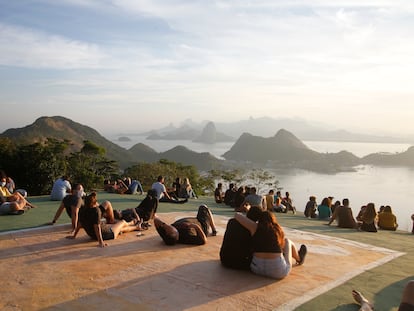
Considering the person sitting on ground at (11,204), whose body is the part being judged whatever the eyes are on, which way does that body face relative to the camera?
to the viewer's right

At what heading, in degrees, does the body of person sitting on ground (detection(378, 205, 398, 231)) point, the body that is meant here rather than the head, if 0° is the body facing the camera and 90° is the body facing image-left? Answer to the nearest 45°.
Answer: approximately 180°

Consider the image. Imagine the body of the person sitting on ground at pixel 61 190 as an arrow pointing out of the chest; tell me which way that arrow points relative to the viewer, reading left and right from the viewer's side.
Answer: facing away from the viewer and to the right of the viewer

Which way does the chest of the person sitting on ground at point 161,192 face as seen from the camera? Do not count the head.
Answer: to the viewer's right

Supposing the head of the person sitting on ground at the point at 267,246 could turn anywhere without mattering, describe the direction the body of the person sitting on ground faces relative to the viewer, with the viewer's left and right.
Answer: facing away from the viewer and to the right of the viewer

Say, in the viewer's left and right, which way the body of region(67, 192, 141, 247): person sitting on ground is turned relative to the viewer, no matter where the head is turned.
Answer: facing away from the viewer and to the right of the viewer

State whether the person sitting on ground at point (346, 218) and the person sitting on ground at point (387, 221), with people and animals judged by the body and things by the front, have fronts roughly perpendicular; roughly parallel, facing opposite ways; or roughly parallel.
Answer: roughly parallel

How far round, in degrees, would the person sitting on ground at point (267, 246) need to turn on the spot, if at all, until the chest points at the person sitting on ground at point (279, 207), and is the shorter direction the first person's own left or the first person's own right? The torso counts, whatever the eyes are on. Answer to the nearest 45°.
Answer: approximately 45° to the first person's own left

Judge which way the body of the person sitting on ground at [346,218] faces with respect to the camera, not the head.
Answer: away from the camera
